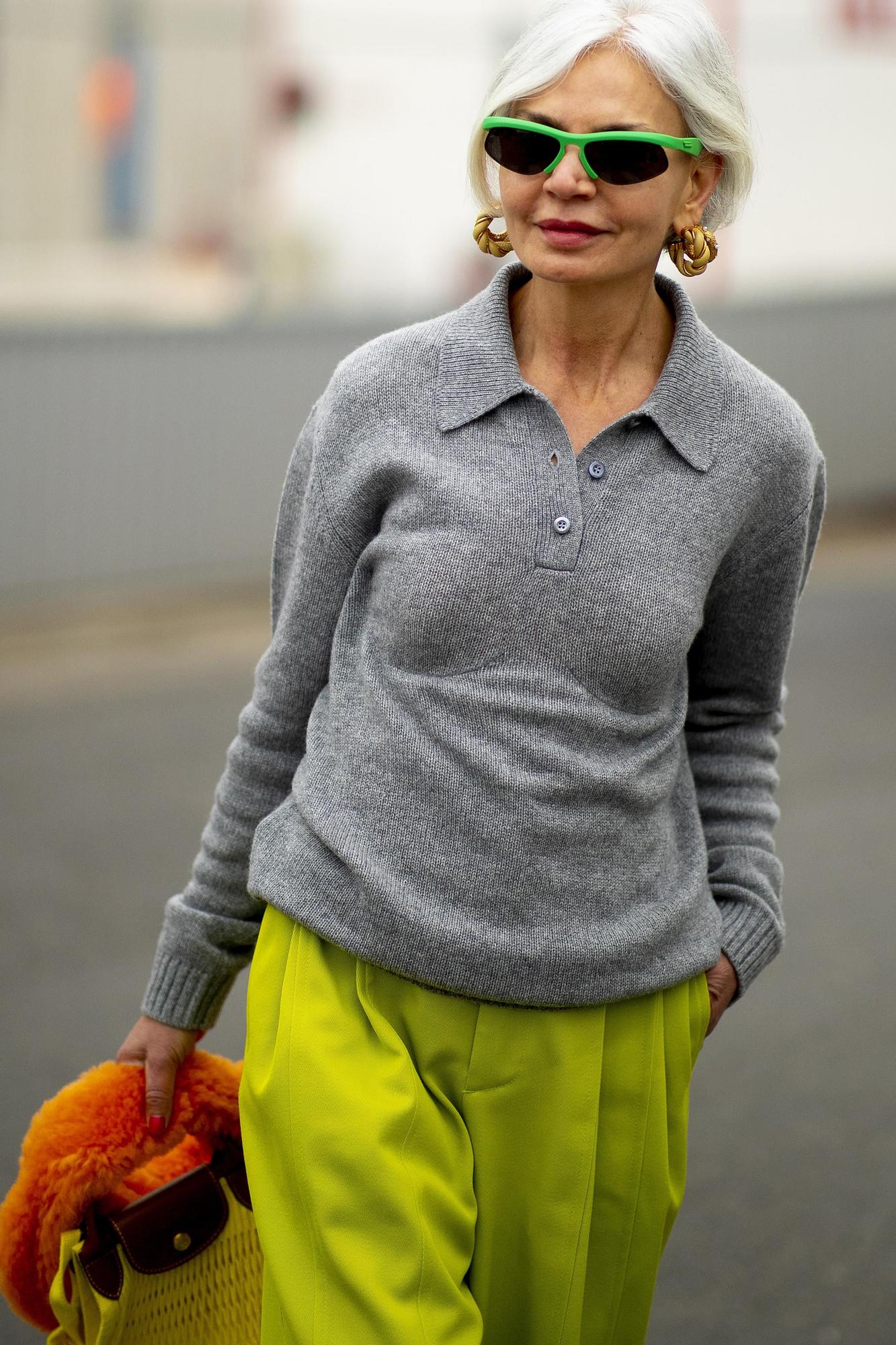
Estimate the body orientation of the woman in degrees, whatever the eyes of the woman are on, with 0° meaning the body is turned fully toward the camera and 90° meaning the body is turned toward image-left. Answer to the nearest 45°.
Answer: approximately 0°

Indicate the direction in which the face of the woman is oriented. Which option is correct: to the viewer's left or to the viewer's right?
to the viewer's left
